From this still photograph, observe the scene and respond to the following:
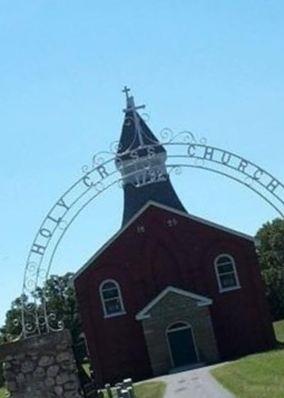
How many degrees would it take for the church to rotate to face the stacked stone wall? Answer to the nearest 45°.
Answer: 0° — it already faces it

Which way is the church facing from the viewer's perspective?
toward the camera
